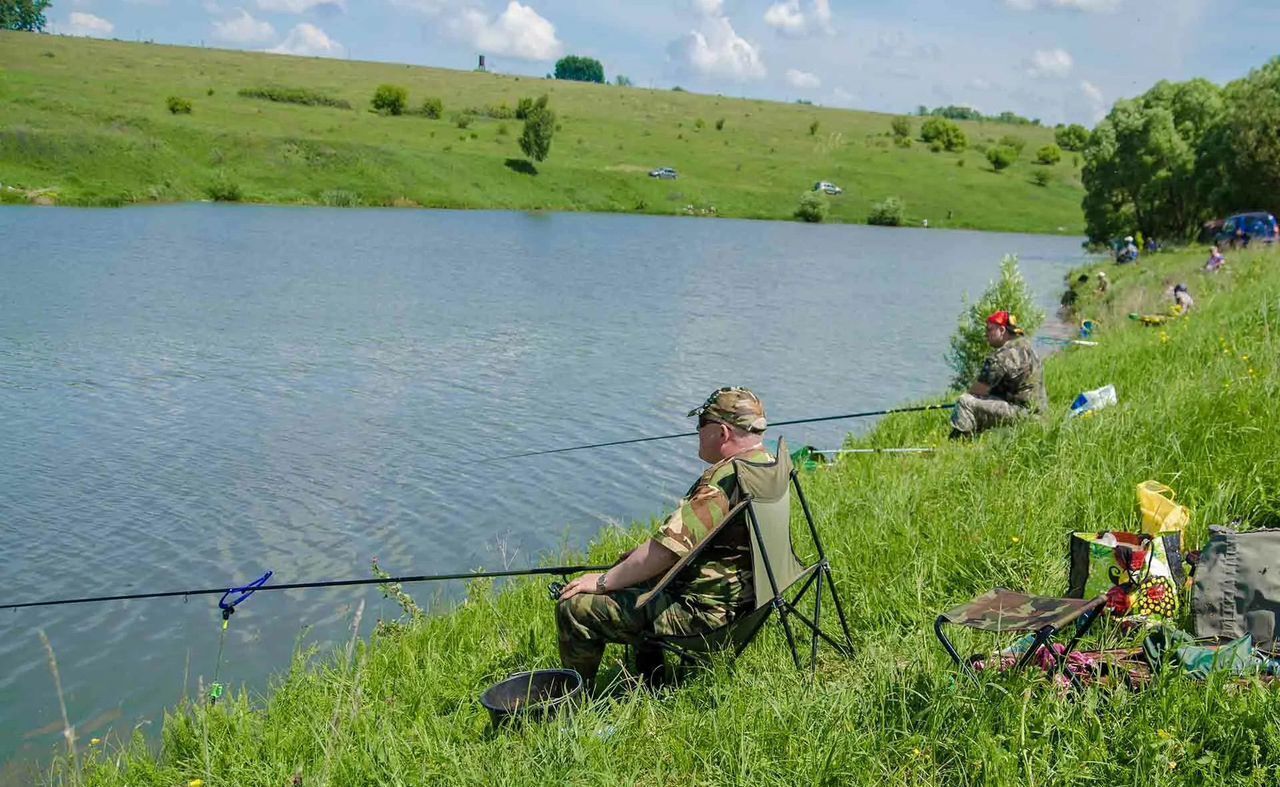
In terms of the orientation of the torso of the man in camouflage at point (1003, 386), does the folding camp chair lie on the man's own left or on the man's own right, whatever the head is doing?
on the man's own left

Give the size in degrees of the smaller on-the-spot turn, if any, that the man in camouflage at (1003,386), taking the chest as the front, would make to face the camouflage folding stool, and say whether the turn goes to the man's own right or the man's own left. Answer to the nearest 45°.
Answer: approximately 90° to the man's own left

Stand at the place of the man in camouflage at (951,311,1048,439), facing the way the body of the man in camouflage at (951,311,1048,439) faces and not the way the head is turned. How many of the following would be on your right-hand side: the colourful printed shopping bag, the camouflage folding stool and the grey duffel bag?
0

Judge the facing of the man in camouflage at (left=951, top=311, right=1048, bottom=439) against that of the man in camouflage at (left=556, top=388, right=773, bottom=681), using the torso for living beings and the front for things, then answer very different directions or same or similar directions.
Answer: same or similar directions

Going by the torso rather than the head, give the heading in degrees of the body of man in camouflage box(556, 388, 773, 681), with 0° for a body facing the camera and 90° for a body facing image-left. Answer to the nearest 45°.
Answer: approximately 90°

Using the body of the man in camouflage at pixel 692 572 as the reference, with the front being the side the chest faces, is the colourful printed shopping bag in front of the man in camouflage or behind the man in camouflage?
behind

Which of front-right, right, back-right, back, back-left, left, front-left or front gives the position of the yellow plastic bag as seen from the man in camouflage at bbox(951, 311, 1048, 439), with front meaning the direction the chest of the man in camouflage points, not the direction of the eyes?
left

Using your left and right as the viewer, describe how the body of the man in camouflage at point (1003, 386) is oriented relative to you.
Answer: facing to the left of the viewer

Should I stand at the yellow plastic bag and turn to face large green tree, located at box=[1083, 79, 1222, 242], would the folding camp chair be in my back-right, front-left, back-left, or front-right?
back-left

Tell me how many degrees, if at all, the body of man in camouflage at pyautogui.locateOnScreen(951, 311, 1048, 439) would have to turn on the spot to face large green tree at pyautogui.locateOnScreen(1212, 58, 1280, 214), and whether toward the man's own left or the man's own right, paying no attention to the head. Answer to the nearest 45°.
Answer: approximately 90° to the man's own right

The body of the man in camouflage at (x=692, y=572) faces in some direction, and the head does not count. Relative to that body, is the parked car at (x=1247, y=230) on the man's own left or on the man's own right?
on the man's own right

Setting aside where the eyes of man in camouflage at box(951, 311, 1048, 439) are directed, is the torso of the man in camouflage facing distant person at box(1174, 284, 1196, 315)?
no
